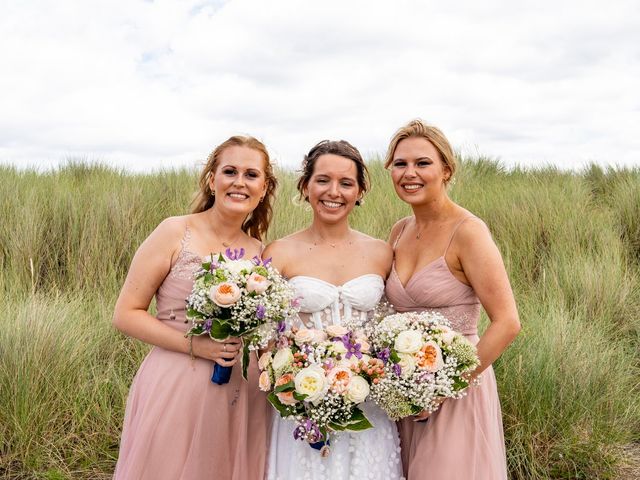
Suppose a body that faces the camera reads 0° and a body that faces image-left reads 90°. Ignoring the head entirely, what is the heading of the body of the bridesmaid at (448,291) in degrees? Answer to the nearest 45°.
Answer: approximately 45°

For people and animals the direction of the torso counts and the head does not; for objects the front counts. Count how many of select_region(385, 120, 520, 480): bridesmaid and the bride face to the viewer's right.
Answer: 0

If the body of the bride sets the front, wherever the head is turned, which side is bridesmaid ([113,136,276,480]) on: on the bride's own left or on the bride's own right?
on the bride's own right

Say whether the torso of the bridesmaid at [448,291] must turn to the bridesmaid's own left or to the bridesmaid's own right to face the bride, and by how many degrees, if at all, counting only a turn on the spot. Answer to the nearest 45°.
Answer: approximately 45° to the bridesmaid's own right

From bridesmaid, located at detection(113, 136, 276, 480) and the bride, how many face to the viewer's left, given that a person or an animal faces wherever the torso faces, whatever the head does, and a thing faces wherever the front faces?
0

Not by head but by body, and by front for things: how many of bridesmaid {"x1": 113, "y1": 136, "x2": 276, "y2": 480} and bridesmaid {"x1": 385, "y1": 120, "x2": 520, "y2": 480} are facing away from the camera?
0

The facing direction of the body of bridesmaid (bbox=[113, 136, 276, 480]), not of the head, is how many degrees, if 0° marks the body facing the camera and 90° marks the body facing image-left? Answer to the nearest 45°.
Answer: approximately 315°

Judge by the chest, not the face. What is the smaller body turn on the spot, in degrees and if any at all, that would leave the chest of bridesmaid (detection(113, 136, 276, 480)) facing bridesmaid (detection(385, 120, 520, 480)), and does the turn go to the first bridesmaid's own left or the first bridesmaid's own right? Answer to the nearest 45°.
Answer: approximately 45° to the first bridesmaid's own left
